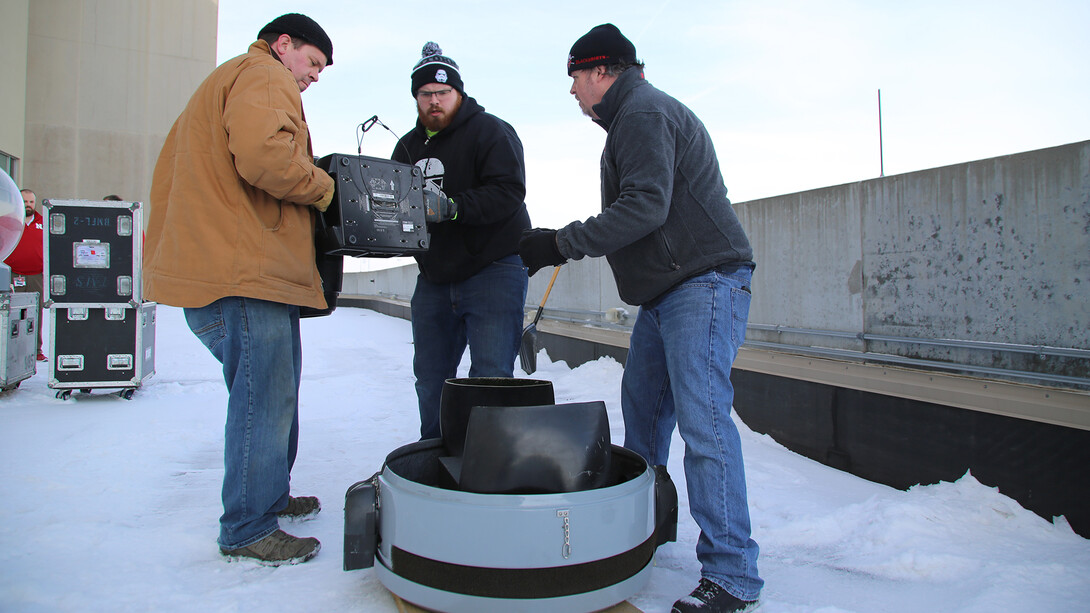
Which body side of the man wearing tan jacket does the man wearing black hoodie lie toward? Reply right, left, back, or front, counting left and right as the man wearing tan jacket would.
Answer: front

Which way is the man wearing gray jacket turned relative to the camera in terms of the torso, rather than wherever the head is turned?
to the viewer's left

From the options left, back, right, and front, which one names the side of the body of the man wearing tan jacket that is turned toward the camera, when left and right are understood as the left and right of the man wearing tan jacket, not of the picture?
right

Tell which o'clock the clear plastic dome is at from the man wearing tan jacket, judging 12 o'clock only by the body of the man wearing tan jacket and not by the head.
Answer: The clear plastic dome is roughly at 7 o'clock from the man wearing tan jacket.

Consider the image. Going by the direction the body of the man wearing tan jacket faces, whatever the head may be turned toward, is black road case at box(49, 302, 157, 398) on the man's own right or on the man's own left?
on the man's own left

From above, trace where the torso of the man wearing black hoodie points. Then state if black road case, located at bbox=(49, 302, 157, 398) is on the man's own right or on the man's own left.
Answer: on the man's own right

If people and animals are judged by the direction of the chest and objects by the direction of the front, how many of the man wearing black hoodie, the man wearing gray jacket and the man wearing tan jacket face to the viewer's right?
1

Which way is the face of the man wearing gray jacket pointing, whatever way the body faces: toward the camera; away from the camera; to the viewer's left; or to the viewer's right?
to the viewer's left

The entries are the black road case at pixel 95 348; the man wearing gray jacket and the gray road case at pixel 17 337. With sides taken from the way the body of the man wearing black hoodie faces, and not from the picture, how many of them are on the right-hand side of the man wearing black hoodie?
2

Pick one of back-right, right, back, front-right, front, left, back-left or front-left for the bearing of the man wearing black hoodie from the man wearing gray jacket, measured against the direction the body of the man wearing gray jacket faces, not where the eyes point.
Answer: front-right

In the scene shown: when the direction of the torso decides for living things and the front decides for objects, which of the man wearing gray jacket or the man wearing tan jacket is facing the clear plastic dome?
the man wearing gray jacket

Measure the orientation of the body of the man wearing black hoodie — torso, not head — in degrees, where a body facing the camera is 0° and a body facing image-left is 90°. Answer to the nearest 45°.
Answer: approximately 45°

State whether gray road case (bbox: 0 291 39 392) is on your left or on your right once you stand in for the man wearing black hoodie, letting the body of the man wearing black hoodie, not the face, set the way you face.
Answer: on your right
